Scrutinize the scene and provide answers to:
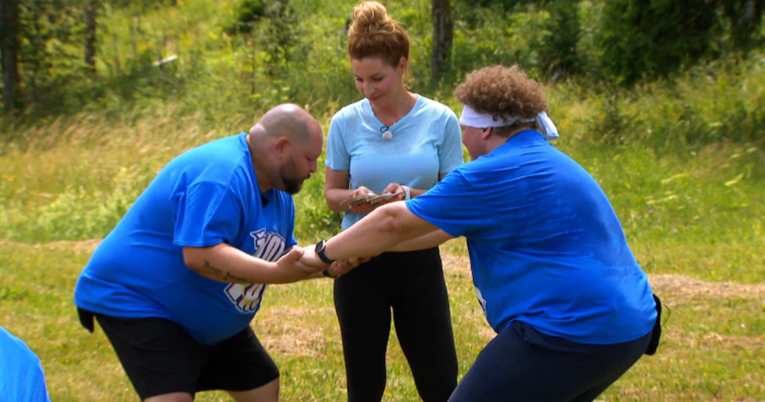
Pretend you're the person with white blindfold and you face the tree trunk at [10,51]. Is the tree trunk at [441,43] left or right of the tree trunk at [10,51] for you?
right

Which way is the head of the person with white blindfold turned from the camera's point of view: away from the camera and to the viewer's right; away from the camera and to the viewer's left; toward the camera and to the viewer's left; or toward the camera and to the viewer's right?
away from the camera and to the viewer's left

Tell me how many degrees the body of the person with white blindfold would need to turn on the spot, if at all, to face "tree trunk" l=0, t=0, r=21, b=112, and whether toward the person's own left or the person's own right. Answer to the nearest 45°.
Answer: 0° — they already face it

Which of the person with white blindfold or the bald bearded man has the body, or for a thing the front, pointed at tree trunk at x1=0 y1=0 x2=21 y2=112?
the person with white blindfold

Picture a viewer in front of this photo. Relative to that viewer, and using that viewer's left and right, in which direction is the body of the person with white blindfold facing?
facing away from the viewer and to the left of the viewer

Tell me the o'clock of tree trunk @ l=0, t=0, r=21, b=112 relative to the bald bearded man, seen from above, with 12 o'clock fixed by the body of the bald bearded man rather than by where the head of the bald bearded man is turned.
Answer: The tree trunk is roughly at 7 o'clock from the bald bearded man.

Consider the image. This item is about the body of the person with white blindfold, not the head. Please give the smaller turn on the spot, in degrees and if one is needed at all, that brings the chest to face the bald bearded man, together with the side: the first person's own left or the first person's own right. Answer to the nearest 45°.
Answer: approximately 45° to the first person's own left

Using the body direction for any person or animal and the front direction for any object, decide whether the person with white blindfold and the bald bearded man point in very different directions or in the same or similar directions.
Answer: very different directions

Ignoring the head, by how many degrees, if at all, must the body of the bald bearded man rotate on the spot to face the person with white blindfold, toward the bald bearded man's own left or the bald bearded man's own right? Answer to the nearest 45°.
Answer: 0° — they already face them
